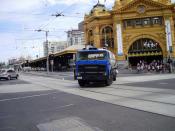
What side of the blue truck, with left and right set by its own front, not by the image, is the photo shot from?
front

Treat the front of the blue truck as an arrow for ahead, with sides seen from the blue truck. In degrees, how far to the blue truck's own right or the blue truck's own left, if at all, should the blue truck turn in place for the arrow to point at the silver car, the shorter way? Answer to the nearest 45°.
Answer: approximately 135° to the blue truck's own right
